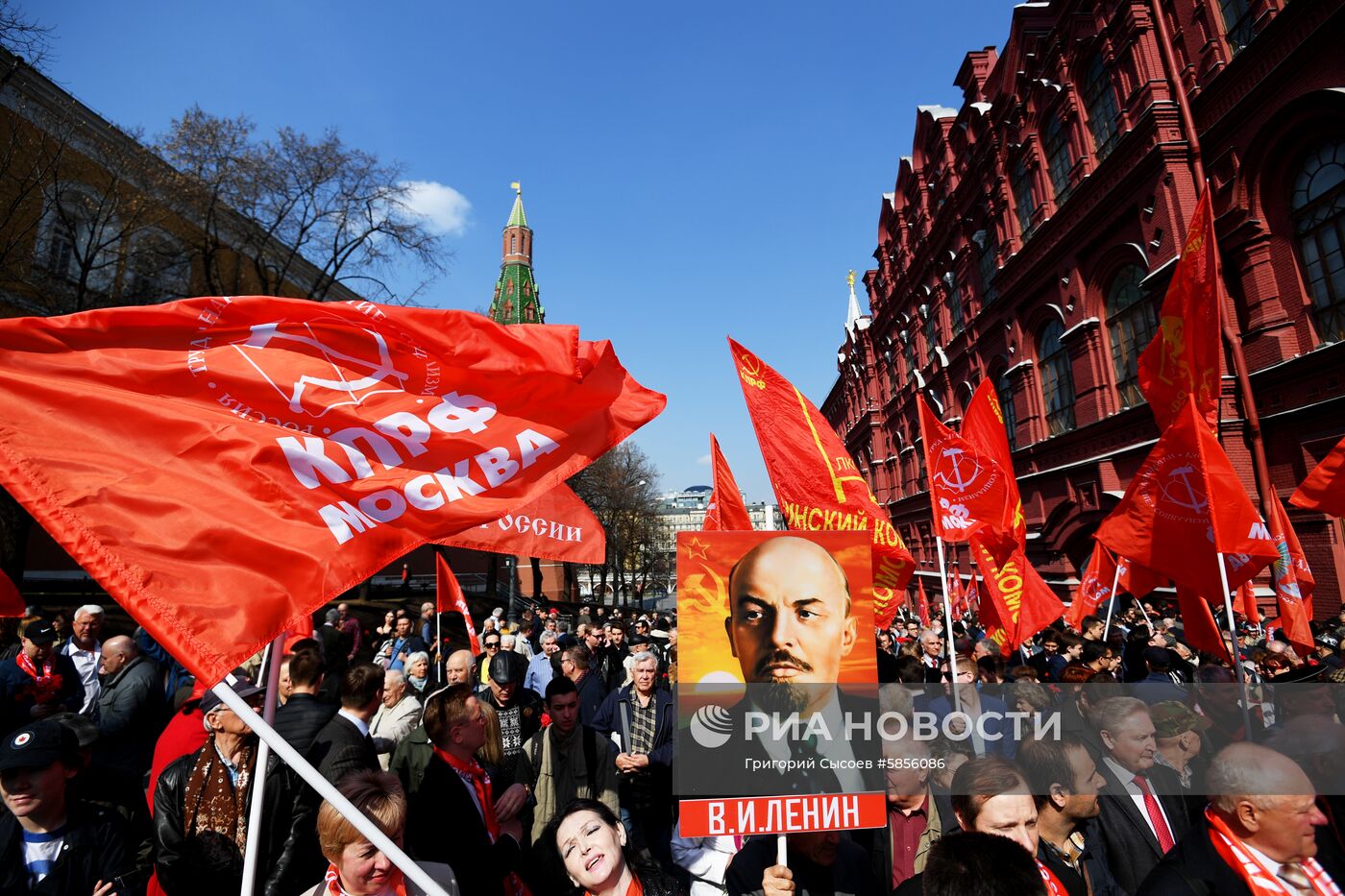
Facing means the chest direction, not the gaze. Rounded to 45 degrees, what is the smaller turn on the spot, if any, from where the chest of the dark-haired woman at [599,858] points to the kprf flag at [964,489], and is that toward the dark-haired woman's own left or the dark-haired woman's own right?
approximately 135° to the dark-haired woman's own left

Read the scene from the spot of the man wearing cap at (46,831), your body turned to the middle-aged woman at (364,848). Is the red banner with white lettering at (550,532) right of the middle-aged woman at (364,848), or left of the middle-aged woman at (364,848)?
left

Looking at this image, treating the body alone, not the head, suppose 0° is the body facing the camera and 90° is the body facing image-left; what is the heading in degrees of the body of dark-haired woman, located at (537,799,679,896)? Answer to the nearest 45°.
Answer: approximately 0°

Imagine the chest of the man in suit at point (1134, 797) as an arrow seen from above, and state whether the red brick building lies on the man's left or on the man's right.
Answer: on the man's left

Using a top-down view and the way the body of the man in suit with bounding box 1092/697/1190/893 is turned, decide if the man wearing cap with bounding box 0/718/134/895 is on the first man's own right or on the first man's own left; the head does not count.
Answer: on the first man's own right

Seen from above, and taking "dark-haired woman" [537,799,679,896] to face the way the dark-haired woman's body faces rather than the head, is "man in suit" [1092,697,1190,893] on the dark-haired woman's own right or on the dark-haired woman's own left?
on the dark-haired woman's own left

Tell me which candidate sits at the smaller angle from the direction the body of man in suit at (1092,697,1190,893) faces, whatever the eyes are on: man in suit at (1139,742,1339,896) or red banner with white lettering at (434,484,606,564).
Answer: the man in suit

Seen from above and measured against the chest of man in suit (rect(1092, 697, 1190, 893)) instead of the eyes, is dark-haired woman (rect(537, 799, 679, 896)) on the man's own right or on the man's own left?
on the man's own right

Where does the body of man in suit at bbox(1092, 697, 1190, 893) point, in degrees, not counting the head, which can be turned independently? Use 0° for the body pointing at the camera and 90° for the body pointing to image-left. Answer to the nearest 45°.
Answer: approximately 315°

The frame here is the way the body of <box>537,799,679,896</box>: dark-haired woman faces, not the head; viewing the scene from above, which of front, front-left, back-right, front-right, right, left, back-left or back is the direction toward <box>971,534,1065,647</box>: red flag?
back-left

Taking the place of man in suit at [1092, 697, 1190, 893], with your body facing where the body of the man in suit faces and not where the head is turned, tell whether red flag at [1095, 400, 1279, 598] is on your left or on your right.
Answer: on your left
